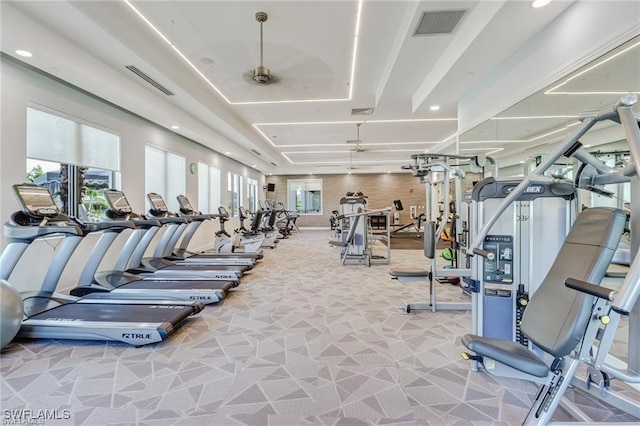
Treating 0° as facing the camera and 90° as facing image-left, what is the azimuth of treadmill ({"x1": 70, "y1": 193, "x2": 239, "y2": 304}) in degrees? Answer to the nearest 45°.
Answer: approximately 90°

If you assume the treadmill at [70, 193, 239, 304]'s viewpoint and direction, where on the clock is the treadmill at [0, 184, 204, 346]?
the treadmill at [0, 184, 204, 346] is roughly at 10 o'clock from the treadmill at [70, 193, 239, 304].

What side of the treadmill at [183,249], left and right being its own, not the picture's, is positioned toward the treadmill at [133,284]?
left

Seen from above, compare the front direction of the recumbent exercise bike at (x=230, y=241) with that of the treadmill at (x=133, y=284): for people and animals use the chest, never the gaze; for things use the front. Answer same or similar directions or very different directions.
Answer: same or similar directions

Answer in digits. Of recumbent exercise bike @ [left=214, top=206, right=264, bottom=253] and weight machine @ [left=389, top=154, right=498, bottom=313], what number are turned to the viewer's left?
2

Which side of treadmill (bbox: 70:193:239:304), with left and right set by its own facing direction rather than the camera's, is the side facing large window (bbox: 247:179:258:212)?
right

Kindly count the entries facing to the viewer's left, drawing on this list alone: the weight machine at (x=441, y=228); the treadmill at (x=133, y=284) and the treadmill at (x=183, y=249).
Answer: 3

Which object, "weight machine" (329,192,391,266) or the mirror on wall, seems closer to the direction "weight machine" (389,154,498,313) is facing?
the weight machine

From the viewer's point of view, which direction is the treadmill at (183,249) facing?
to the viewer's left

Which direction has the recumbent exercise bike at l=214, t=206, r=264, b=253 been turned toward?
to the viewer's left

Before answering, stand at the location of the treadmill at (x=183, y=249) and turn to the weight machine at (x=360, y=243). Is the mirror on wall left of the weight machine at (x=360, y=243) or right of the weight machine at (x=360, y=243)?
right

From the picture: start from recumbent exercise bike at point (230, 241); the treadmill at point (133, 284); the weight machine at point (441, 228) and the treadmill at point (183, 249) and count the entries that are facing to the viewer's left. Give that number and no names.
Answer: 4

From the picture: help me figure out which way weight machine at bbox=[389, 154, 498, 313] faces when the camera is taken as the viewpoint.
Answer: facing to the left of the viewer

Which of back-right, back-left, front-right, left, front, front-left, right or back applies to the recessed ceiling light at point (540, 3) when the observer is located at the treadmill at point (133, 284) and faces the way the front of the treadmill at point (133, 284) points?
back-left
